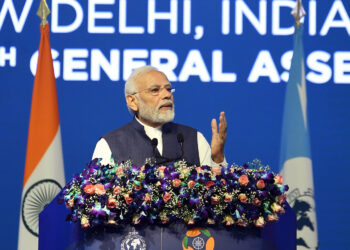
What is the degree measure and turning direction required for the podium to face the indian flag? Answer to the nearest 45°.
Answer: approximately 135° to its right

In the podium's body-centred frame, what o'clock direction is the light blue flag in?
The light blue flag is roughly at 7 o'clock from the podium.

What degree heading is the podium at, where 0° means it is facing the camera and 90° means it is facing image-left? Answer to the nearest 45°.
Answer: approximately 0°
